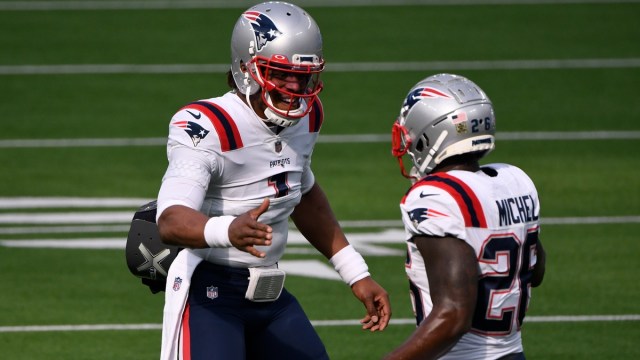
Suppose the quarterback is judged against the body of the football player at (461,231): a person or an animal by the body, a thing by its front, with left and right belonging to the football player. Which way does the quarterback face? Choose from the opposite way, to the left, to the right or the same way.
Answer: the opposite way

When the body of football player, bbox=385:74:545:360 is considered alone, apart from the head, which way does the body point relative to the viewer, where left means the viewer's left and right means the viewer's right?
facing away from the viewer and to the left of the viewer

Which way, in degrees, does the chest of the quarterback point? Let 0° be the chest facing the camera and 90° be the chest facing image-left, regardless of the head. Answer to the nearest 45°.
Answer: approximately 315°

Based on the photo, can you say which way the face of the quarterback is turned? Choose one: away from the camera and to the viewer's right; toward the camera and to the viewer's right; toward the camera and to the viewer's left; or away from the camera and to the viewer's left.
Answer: toward the camera and to the viewer's right

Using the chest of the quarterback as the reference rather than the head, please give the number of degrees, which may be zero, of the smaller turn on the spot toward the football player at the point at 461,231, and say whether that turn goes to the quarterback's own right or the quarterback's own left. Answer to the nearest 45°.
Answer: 0° — they already face them
